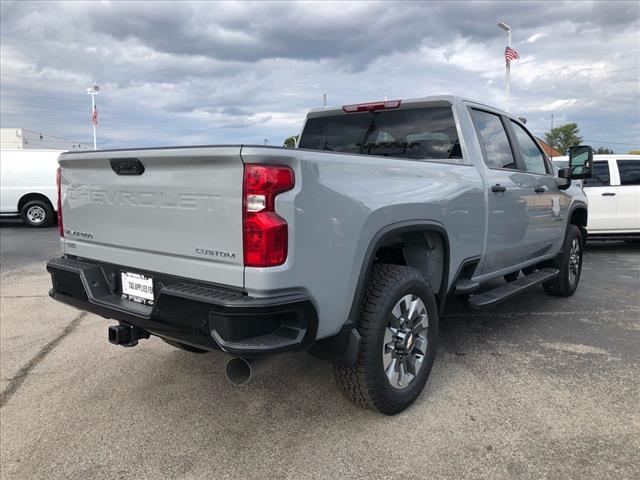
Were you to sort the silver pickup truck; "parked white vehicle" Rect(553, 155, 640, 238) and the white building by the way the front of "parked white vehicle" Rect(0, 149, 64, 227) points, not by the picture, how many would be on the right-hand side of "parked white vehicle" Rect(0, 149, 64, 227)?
1

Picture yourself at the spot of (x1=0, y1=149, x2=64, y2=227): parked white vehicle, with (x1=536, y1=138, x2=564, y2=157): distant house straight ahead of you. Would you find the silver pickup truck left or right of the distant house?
right

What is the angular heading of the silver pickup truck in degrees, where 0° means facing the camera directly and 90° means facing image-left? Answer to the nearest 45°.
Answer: approximately 225°

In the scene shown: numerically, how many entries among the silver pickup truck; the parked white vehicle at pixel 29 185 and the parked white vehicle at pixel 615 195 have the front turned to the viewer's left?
2

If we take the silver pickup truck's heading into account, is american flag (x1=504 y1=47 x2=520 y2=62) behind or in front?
in front

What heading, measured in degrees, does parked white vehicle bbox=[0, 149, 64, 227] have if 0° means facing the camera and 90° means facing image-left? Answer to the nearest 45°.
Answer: approximately 90°

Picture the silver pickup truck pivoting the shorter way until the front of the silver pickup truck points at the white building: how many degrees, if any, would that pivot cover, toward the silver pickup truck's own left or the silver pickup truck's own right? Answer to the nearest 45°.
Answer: approximately 90° to the silver pickup truck's own left

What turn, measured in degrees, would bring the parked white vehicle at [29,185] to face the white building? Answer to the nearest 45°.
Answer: approximately 90° to its right

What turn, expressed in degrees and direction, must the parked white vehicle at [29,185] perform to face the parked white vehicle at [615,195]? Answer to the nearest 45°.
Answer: approximately 135° to its left

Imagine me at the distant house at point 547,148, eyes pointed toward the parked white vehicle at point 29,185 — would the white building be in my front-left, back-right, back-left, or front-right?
front-right

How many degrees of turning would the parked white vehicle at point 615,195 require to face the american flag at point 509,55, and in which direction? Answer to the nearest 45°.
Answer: approximately 90° to its right

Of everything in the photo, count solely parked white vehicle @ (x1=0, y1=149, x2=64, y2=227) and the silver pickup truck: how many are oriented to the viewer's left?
1

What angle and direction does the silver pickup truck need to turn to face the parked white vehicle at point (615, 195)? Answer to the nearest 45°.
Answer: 0° — it already faces it

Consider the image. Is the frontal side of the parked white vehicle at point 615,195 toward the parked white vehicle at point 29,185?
yes

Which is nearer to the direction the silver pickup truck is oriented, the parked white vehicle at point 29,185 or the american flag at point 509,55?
the american flag

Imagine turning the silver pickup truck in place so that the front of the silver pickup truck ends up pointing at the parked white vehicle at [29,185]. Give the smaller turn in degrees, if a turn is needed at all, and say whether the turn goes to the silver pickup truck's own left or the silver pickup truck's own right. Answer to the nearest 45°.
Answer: approximately 90° to the silver pickup truck's own left

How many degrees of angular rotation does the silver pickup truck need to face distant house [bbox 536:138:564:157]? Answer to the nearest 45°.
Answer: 0° — it already faces it

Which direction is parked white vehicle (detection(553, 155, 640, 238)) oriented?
to the viewer's left

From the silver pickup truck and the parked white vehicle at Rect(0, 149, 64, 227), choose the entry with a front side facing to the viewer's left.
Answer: the parked white vehicle
